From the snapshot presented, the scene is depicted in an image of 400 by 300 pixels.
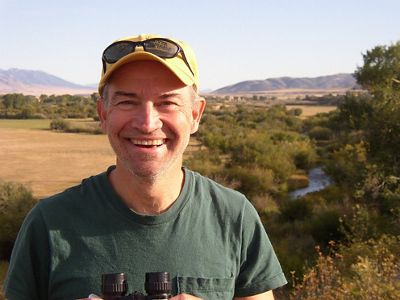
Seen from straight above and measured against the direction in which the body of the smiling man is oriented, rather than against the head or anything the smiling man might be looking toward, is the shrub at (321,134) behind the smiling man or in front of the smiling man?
behind

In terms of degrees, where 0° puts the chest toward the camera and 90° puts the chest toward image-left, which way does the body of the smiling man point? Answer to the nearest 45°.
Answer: approximately 0°

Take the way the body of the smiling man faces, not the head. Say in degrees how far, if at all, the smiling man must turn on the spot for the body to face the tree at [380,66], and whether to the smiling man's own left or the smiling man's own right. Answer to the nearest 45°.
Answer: approximately 135° to the smiling man's own left

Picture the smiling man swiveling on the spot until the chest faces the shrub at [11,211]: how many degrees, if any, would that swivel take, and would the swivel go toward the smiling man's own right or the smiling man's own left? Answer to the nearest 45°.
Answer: approximately 180°

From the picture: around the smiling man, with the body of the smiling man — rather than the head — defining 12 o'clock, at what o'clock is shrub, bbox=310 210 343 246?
The shrub is roughly at 7 o'clock from the smiling man.
